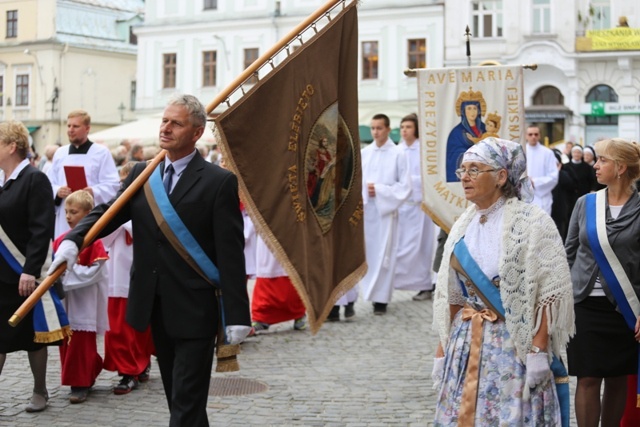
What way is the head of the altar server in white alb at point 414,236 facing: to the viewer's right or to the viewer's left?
to the viewer's left

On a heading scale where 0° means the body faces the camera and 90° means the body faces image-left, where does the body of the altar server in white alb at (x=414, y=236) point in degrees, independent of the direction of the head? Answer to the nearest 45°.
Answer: approximately 45°

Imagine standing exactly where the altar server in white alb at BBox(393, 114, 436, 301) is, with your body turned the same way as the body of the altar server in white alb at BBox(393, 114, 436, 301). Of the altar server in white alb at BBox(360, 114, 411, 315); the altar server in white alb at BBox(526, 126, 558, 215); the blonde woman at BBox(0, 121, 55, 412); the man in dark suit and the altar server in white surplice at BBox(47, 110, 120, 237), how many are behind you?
1

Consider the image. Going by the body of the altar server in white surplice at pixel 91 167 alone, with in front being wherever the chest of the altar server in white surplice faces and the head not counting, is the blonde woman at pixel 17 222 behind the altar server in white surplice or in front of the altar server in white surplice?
in front

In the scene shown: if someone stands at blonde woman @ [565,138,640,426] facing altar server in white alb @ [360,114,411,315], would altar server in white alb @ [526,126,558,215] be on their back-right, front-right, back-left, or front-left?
front-right

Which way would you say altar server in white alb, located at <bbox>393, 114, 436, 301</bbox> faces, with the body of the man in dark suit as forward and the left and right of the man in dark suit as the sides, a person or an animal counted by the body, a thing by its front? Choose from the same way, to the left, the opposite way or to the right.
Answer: the same way

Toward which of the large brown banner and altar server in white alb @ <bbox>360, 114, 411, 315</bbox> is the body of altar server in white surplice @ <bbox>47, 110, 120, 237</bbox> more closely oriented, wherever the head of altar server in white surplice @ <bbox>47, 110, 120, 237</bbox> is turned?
the large brown banner

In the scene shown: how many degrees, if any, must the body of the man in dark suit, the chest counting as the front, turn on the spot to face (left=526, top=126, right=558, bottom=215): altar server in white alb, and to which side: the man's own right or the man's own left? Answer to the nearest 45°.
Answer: approximately 180°

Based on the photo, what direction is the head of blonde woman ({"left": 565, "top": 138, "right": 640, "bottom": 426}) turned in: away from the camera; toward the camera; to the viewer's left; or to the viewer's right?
to the viewer's left

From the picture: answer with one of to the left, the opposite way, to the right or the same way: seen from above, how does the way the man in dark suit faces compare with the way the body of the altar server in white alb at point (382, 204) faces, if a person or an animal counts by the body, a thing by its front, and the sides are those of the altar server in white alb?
the same way

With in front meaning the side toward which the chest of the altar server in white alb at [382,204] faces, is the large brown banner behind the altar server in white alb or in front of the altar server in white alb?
in front

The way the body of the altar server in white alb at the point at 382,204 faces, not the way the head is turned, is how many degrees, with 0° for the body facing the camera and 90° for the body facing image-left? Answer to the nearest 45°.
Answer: approximately 45°

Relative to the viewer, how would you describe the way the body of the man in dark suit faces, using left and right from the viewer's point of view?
facing the viewer and to the left of the viewer
